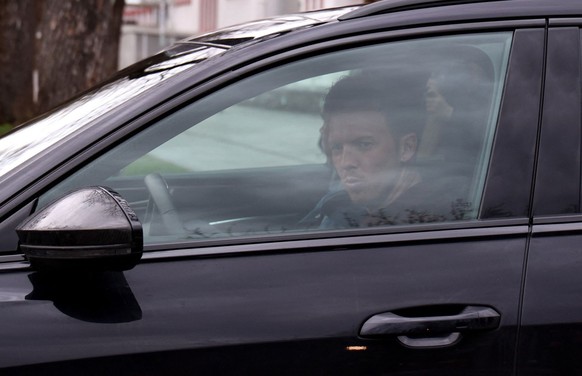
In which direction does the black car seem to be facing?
to the viewer's left
